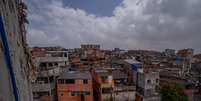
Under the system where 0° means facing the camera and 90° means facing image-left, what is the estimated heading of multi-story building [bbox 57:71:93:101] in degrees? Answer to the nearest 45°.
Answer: approximately 0°

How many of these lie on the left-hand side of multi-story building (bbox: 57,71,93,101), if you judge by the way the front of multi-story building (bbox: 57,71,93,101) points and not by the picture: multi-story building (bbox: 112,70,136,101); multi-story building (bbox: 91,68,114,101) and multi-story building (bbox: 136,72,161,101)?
3

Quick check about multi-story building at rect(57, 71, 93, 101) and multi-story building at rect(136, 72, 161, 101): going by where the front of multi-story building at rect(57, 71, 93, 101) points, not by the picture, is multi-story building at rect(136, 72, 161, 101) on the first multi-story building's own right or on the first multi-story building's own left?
on the first multi-story building's own left

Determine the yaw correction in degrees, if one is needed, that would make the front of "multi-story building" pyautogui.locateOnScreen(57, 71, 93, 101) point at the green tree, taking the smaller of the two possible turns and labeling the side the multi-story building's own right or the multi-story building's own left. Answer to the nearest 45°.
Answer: approximately 90° to the multi-story building's own left

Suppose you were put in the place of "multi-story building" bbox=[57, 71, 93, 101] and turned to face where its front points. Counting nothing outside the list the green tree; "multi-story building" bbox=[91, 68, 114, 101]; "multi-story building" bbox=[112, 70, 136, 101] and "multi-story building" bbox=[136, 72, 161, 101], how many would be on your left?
4

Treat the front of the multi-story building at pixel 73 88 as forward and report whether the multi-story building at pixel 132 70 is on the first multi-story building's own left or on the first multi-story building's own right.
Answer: on the first multi-story building's own left

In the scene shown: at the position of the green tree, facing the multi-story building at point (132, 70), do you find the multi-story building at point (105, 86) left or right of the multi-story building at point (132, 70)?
left

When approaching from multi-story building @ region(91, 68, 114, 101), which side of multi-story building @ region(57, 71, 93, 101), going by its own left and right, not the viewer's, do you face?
left

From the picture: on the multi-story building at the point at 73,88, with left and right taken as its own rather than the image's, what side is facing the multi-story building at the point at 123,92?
left
